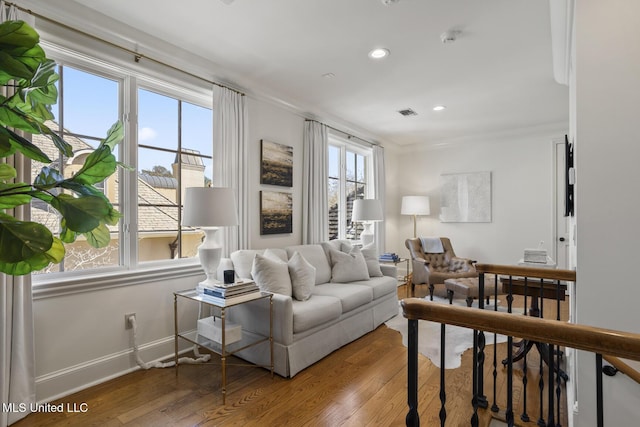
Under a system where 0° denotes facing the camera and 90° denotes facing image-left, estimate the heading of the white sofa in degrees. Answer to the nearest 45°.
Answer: approximately 315°

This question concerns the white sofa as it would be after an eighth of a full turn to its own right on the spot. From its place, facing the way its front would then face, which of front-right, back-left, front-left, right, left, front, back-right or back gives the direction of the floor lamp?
back-left

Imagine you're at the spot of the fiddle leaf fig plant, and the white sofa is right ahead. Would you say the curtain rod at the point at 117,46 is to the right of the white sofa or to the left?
left

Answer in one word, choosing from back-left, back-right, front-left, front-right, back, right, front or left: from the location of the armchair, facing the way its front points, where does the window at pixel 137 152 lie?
right

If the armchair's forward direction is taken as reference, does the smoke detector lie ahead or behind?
ahead

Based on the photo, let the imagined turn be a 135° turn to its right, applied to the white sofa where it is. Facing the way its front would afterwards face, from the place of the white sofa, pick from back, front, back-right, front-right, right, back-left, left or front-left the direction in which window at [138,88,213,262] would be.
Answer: front

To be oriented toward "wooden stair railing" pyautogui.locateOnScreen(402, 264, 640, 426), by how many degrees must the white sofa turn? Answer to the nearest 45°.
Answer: approximately 45° to its right

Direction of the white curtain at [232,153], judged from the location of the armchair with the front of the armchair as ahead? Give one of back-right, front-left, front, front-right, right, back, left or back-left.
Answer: right
